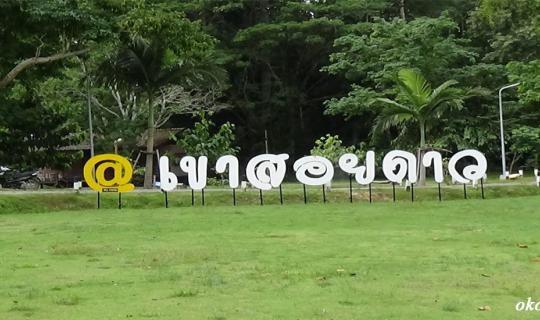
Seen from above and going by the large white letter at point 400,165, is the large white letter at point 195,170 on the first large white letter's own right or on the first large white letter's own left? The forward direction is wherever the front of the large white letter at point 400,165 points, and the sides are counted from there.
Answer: on the first large white letter's own right

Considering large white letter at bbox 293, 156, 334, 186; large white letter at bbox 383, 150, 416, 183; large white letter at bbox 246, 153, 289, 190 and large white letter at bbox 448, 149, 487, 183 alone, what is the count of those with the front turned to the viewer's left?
0

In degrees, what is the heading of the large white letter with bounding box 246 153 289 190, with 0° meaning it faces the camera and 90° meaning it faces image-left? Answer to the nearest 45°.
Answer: approximately 0°

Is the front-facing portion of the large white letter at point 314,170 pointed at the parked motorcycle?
no

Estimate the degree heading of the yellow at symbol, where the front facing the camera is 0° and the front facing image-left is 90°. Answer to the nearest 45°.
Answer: approximately 0°

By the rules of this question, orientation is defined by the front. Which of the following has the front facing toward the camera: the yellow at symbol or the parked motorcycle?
the yellow at symbol

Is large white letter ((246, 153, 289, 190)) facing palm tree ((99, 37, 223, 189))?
no

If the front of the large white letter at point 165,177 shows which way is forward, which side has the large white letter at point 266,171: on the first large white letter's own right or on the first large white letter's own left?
on the first large white letter's own left

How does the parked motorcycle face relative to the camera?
to the viewer's left

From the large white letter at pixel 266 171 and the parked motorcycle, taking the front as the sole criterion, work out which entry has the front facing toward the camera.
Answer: the large white letter

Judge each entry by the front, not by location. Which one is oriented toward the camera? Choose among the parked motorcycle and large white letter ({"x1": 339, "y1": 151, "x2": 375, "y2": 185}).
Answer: the large white letter

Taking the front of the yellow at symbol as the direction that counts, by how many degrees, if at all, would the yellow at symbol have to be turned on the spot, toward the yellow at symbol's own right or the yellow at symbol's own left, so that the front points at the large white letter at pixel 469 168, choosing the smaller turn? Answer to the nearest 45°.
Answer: approximately 90° to the yellow at symbol's own left

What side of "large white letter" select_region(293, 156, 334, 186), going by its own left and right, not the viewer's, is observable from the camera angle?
front

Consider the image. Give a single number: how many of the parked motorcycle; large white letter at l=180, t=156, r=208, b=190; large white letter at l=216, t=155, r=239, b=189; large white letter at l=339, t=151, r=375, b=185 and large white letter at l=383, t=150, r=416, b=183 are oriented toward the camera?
4

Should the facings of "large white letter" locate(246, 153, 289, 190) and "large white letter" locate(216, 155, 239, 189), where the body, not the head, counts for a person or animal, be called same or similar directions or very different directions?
same or similar directions

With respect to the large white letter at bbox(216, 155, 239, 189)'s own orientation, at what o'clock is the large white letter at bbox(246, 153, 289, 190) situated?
the large white letter at bbox(246, 153, 289, 190) is roughly at 9 o'clock from the large white letter at bbox(216, 155, 239, 189).

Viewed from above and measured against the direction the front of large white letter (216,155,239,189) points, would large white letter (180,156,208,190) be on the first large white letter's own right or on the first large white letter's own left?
on the first large white letter's own right
